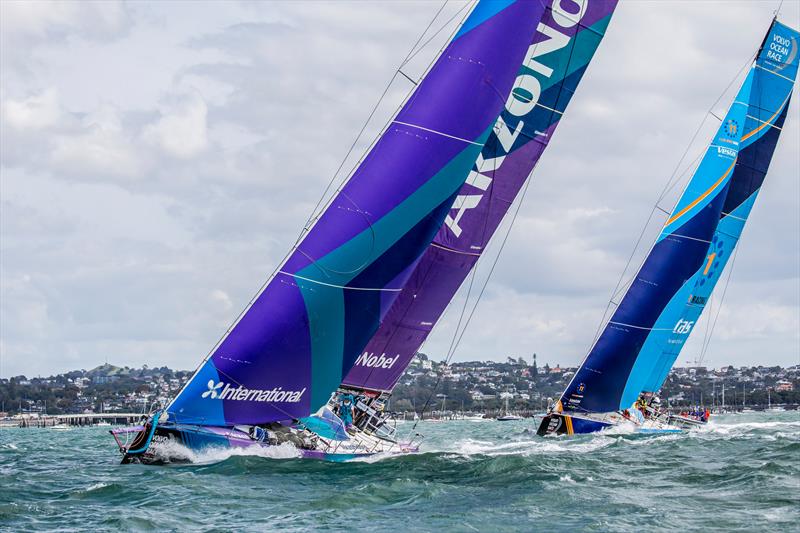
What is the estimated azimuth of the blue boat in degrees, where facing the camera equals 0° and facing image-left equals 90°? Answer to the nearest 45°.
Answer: approximately 45°

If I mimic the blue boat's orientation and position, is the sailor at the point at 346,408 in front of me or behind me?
in front
